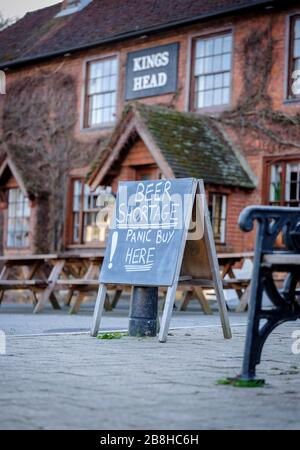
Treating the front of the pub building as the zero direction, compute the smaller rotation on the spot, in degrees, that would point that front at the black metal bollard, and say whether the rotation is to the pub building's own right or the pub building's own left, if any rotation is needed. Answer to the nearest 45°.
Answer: approximately 45° to the pub building's own left

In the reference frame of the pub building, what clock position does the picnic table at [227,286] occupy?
The picnic table is roughly at 10 o'clock from the pub building.

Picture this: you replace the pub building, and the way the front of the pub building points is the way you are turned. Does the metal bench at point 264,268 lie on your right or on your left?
on your left

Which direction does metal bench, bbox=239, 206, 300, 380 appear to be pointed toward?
to the viewer's left

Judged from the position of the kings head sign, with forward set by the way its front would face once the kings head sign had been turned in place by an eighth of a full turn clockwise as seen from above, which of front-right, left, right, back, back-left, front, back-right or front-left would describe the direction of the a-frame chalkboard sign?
left

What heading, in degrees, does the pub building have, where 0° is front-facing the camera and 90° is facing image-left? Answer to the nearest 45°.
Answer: approximately 45°

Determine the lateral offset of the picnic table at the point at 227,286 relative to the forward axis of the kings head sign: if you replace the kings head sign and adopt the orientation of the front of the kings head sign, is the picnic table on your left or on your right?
on your left

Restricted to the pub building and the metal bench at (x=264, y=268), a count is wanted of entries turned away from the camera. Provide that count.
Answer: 0

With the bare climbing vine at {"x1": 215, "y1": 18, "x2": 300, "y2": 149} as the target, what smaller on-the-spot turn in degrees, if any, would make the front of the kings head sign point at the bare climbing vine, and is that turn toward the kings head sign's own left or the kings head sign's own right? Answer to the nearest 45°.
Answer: approximately 90° to the kings head sign's own left

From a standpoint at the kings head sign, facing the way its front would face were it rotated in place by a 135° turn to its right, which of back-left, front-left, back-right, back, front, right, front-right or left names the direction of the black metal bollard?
back

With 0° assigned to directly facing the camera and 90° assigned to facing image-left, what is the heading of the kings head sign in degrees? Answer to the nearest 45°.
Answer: approximately 45°

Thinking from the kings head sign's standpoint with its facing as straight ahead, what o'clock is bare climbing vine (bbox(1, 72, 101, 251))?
The bare climbing vine is roughly at 3 o'clock from the kings head sign.

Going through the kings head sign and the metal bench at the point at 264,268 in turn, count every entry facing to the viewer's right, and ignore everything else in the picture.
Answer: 0
